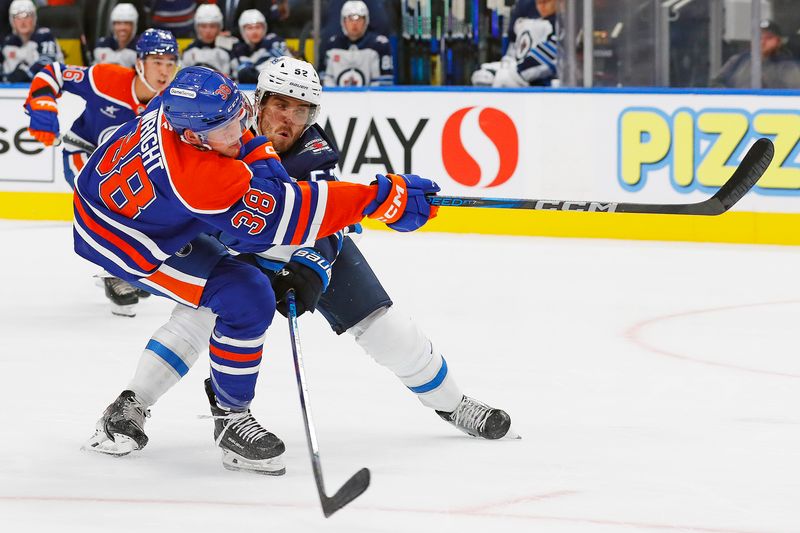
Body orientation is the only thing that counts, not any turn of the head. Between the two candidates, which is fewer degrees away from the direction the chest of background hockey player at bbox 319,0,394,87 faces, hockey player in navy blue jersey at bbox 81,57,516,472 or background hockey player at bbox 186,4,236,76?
the hockey player in navy blue jersey

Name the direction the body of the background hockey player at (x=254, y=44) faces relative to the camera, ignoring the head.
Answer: toward the camera

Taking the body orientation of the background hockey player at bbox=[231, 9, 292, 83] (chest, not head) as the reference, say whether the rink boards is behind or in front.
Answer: in front

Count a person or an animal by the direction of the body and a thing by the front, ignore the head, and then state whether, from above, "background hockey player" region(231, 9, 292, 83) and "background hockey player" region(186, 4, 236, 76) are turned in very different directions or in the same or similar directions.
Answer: same or similar directions

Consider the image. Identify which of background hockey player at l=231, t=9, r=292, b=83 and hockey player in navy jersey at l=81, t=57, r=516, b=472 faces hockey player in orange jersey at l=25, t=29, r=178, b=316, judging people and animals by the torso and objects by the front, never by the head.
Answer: the background hockey player

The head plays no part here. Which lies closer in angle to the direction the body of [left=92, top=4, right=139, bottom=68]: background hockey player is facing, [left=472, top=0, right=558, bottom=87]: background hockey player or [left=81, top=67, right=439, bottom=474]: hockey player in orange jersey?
the hockey player in orange jersey

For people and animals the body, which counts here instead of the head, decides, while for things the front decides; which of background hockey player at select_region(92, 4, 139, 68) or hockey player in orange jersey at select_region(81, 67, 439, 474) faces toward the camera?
the background hockey player

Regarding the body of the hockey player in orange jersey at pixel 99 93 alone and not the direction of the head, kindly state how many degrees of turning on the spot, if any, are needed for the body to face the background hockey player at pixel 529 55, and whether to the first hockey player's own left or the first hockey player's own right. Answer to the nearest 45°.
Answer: approximately 90° to the first hockey player's own left

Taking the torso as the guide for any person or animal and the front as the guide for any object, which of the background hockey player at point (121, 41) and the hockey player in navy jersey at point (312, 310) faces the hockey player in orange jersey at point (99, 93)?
the background hockey player

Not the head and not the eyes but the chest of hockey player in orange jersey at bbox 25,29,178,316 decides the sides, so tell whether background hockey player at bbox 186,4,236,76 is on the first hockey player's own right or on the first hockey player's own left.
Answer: on the first hockey player's own left

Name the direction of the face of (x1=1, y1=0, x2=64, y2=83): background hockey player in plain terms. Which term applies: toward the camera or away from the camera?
toward the camera

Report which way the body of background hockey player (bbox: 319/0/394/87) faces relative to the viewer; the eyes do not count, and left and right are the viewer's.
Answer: facing the viewer

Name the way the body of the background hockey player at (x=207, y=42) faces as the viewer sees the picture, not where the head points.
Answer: toward the camera

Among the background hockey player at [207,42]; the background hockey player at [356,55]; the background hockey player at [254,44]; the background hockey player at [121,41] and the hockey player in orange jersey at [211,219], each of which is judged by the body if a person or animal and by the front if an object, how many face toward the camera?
4
